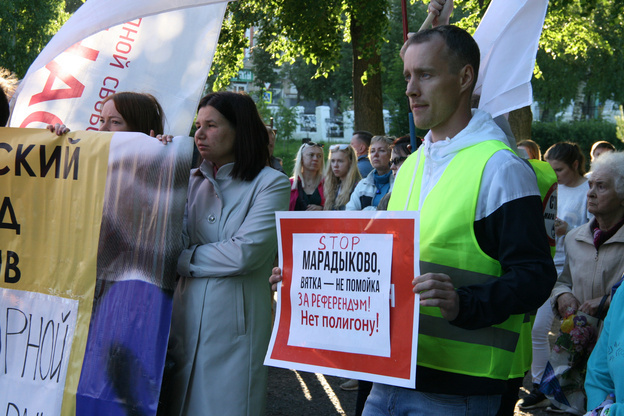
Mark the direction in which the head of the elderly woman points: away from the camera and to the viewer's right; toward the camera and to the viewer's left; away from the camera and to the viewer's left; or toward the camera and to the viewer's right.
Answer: toward the camera and to the viewer's left

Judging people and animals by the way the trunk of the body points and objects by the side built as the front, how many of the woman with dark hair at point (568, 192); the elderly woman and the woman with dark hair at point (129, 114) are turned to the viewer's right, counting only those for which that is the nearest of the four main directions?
0

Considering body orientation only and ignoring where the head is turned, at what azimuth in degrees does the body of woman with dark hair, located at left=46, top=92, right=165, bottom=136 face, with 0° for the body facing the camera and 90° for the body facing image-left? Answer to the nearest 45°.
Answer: approximately 45°

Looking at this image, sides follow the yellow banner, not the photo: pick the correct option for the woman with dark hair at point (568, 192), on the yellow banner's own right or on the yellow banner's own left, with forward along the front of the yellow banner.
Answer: on the yellow banner's own left

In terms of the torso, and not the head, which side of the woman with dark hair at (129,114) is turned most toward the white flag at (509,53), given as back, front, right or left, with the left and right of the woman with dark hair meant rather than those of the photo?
left

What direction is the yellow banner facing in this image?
toward the camera

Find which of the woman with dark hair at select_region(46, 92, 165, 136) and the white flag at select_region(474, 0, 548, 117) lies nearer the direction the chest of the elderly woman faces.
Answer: the woman with dark hair

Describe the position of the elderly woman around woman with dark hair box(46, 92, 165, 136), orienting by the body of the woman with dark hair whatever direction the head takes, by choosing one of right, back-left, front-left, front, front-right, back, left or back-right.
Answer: back-left

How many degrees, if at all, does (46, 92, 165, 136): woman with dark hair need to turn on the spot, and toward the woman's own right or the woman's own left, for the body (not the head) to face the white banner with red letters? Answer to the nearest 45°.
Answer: approximately 135° to the woman's own right
